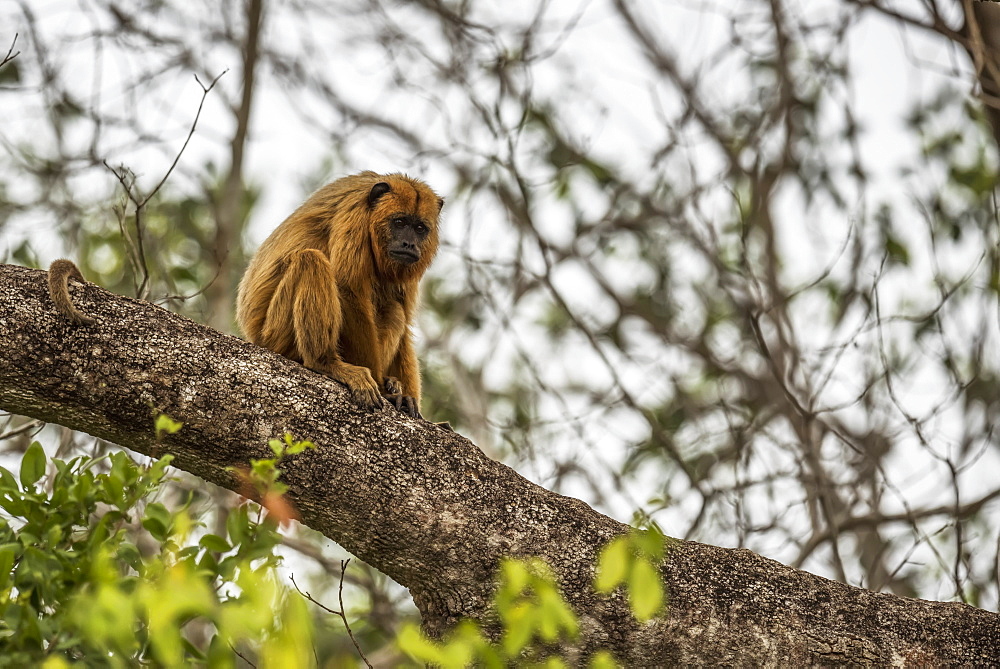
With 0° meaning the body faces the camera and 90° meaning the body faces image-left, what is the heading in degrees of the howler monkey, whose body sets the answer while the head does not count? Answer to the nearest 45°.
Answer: approximately 315°

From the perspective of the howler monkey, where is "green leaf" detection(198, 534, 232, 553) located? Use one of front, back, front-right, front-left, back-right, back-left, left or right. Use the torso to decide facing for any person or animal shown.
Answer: front-right
